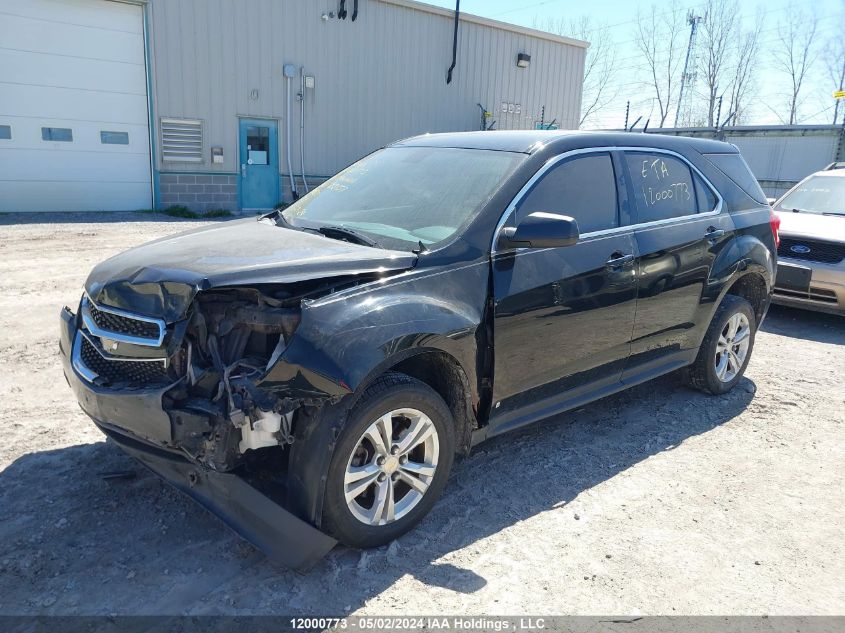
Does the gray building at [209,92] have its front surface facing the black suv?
yes

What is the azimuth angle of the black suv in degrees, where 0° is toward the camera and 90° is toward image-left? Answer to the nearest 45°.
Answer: approximately 45°
